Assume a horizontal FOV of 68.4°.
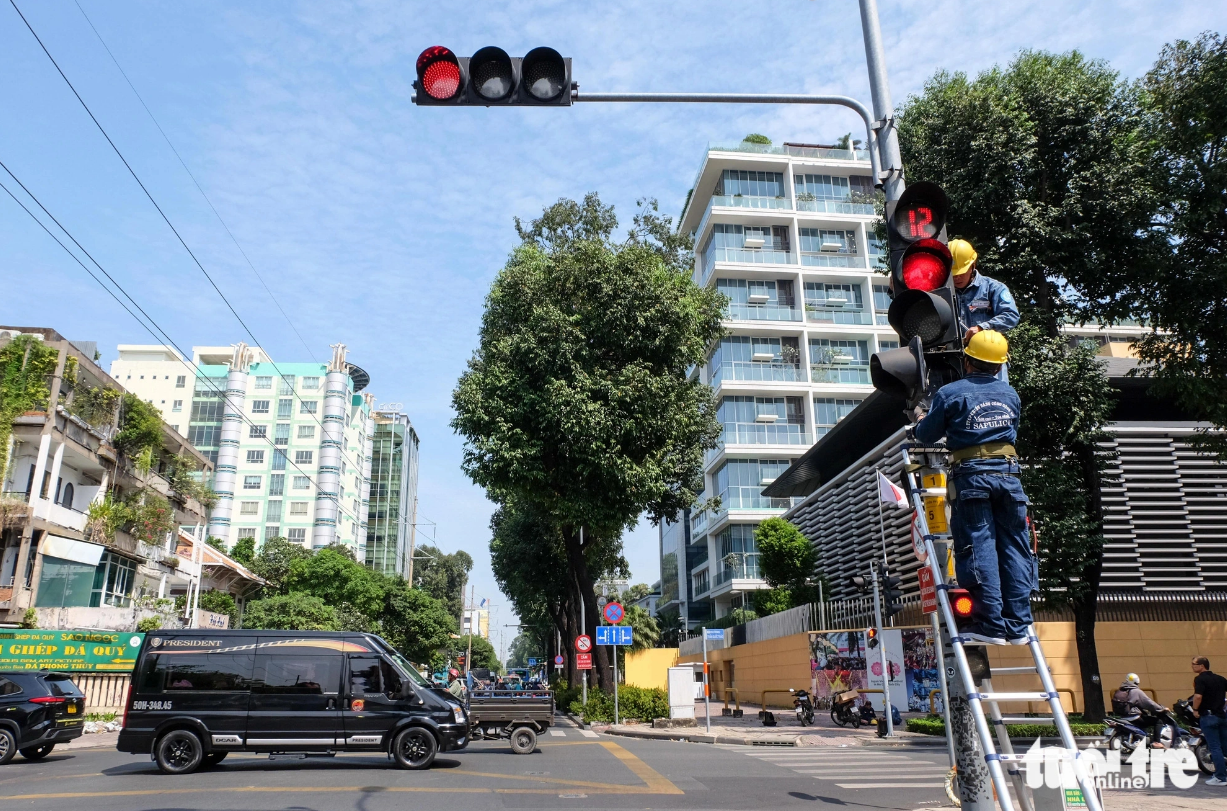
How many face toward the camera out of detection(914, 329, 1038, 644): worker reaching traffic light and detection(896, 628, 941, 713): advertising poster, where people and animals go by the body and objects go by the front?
1

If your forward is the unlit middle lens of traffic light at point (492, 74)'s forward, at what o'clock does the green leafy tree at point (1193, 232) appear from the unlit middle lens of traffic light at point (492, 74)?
The green leafy tree is roughly at 8 o'clock from the unlit middle lens of traffic light.

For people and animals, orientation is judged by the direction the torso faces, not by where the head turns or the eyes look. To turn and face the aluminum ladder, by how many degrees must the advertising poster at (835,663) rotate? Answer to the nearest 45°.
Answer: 0° — it already faces it

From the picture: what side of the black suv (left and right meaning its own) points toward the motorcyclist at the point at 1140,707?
back

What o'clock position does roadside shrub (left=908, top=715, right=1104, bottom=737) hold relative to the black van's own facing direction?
The roadside shrub is roughly at 12 o'clock from the black van.

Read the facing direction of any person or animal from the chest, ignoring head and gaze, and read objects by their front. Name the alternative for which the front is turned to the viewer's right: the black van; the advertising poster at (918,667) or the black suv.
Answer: the black van

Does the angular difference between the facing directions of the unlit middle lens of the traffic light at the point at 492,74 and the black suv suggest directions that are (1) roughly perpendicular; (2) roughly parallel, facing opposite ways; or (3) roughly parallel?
roughly perpendicular

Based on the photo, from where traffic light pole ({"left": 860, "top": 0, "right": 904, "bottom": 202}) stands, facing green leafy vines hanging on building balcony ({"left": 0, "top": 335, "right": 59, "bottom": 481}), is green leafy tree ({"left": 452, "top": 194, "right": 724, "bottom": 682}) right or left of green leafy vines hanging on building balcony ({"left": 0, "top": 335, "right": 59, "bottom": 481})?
right

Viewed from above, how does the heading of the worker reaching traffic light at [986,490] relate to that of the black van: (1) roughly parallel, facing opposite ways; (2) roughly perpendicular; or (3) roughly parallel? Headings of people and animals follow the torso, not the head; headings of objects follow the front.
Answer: roughly perpendicular

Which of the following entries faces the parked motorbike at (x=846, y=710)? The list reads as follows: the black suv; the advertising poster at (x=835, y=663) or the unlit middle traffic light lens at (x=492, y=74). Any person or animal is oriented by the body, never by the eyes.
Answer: the advertising poster

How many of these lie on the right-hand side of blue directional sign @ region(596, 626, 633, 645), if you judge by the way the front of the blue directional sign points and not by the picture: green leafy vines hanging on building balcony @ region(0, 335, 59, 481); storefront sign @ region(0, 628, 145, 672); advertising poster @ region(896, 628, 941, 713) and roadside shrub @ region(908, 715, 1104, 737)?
2
